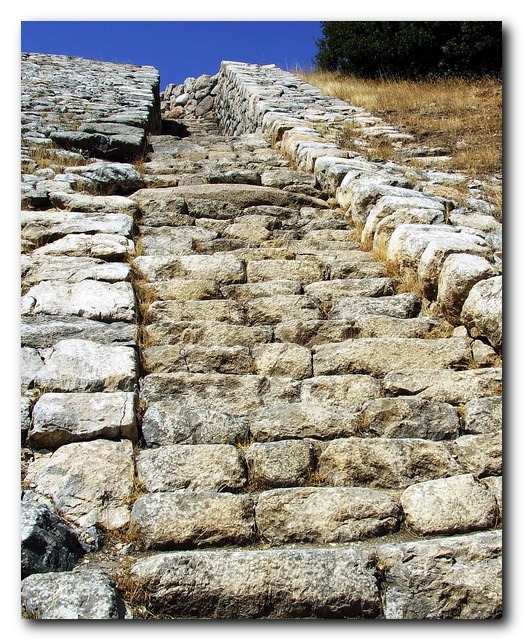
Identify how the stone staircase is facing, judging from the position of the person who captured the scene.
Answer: facing the viewer
